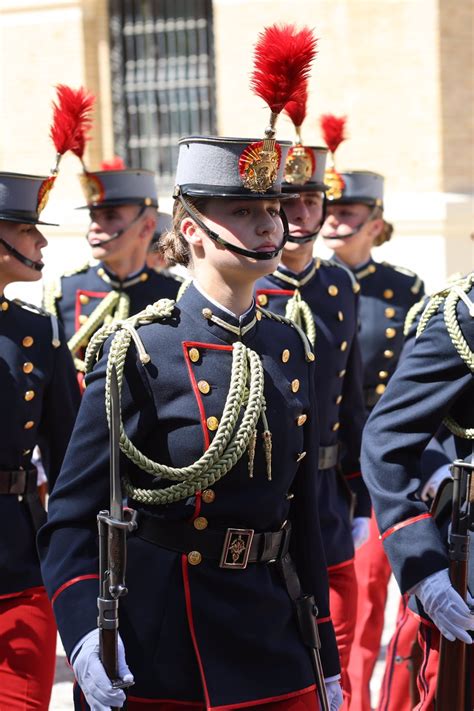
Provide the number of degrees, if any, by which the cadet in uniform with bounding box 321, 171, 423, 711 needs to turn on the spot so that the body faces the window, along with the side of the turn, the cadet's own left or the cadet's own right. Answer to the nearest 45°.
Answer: approximately 135° to the cadet's own right

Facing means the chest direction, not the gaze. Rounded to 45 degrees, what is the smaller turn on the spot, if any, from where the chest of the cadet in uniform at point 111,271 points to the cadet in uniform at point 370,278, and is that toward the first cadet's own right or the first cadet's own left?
approximately 135° to the first cadet's own left

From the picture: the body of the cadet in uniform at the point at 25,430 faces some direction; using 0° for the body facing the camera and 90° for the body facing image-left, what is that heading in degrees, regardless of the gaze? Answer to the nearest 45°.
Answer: approximately 315°

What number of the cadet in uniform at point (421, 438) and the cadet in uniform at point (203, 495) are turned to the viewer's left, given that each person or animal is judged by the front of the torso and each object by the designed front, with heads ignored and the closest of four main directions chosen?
0

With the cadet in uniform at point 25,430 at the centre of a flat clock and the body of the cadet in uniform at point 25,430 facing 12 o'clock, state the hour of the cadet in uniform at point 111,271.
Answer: the cadet in uniform at point 111,271 is roughly at 8 o'clock from the cadet in uniform at point 25,430.

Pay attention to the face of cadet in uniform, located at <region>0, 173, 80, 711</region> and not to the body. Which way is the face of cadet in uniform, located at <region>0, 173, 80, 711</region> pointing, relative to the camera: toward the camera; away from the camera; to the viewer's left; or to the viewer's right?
to the viewer's right
